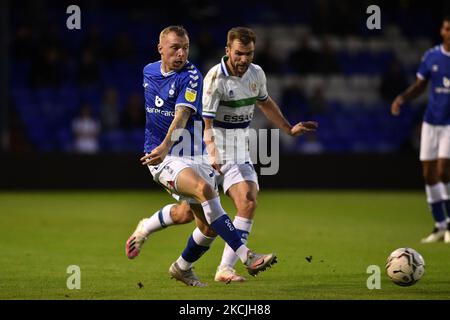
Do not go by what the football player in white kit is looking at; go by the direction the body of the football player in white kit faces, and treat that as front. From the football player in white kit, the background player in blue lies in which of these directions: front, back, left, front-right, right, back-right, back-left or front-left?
left

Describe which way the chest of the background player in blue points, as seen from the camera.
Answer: toward the camera

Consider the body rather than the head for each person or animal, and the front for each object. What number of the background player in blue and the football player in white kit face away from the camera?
0

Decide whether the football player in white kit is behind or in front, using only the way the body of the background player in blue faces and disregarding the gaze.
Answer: in front

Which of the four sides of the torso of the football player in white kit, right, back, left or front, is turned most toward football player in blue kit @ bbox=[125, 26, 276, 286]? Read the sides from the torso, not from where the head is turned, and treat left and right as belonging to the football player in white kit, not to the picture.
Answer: right

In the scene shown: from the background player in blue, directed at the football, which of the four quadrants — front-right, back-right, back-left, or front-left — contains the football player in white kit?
front-right

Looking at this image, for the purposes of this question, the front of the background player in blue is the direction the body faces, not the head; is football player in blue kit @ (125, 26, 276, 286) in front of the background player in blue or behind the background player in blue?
in front

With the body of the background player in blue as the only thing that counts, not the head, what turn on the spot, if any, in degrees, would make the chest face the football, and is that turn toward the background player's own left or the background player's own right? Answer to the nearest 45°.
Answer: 0° — they already face it

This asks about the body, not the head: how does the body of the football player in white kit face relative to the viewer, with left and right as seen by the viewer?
facing the viewer and to the right of the viewer

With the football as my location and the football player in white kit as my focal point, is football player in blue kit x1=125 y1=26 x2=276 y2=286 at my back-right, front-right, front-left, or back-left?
front-left
